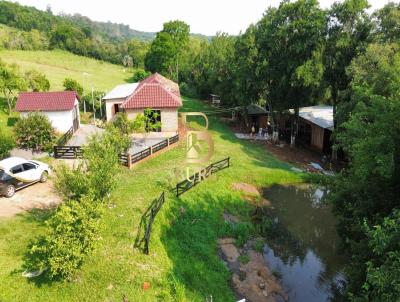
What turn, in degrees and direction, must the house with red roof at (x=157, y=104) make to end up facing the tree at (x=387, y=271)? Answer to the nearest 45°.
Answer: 0° — it already faces it

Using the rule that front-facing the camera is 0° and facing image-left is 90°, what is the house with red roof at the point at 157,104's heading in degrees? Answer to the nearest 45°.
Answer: approximately 0°

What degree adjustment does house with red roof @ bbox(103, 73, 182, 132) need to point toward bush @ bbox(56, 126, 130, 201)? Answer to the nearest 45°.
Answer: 0° — it already faces it

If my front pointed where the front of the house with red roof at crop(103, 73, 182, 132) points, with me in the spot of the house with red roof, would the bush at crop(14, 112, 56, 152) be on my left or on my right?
on my right

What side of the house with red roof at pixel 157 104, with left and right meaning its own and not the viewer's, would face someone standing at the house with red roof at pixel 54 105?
right

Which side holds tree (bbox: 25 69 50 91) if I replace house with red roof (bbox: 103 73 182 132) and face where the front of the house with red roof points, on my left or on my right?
on my right

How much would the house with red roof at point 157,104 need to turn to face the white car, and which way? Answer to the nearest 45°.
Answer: approximately 45° to its right

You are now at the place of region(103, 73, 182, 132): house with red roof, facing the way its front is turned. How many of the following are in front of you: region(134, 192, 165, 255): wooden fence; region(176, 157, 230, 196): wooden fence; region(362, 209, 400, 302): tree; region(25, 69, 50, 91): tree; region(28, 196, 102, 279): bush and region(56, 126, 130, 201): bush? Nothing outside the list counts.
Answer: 5

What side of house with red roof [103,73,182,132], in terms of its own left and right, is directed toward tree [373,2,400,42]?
left

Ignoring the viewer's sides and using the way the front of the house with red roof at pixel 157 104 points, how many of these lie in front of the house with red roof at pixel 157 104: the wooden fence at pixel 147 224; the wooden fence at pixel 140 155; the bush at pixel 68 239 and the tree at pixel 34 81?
3

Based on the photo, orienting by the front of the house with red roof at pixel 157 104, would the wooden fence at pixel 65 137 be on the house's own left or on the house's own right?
on the house's own right

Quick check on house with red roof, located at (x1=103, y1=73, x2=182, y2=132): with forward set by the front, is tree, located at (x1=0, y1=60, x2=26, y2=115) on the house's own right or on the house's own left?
on the house's own right

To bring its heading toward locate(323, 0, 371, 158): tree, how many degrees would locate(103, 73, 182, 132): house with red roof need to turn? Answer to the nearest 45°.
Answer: approximately 90° to its left
